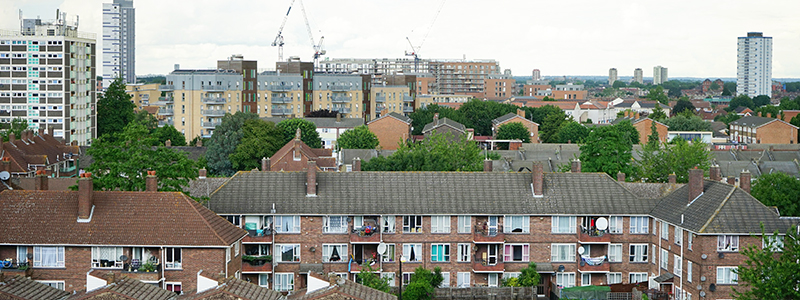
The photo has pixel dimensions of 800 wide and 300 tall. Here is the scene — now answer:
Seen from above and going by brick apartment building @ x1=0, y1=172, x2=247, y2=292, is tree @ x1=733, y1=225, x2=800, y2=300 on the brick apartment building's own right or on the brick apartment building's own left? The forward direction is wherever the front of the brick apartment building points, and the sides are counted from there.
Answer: on the brick apartment building's own left

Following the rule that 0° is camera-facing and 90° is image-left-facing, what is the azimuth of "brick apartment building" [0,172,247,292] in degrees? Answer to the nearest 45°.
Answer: approximately 0°
